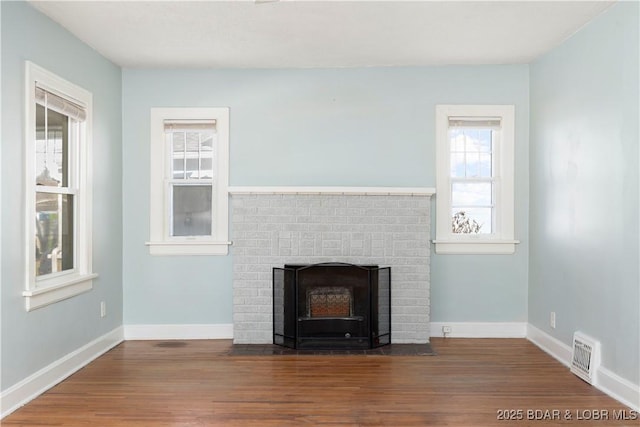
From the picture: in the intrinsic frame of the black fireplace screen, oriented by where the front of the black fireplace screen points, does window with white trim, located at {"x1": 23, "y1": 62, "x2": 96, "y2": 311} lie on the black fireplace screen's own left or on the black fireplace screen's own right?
on the black fireplace screen's own right

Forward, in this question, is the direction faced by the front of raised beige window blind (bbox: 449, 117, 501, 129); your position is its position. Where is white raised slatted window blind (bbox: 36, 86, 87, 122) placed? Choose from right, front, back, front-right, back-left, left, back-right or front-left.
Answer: front-right

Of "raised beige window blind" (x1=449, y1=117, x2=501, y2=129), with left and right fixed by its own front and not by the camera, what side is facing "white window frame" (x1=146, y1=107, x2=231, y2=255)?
right

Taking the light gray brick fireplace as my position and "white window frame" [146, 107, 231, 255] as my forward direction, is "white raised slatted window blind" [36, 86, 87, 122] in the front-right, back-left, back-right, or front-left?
front-left

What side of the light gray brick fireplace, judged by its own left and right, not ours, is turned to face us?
front

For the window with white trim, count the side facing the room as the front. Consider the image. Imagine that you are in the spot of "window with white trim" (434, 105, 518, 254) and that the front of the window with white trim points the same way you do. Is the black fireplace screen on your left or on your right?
on your right

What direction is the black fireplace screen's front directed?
toward the camera

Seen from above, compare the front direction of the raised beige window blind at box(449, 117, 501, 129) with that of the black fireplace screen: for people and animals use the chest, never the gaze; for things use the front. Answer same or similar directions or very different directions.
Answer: same or similar directions

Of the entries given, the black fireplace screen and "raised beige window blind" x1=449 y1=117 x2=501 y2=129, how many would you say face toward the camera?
2

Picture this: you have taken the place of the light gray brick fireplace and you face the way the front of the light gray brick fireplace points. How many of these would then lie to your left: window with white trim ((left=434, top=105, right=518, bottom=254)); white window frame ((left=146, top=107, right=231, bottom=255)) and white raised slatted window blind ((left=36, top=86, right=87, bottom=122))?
1

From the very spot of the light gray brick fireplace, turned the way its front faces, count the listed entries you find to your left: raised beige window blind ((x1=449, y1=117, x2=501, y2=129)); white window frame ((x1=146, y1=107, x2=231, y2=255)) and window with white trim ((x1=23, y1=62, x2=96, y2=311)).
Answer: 1

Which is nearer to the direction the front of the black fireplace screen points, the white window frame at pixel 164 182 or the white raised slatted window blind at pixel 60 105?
the white raised slatted window blind

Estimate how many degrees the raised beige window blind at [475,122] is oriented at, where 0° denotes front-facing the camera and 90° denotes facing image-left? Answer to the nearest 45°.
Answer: approximately 0°

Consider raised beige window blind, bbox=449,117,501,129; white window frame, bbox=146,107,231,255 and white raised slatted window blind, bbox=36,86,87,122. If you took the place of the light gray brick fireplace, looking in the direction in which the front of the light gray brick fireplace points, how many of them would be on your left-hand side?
1

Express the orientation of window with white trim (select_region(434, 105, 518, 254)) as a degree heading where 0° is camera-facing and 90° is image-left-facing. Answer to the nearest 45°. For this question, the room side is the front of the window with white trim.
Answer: approximately 0°
